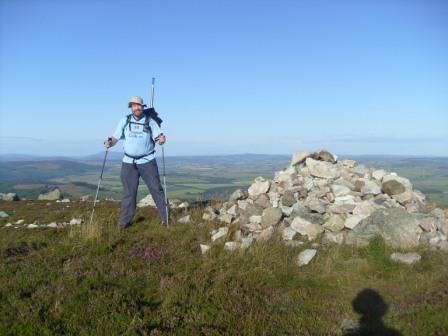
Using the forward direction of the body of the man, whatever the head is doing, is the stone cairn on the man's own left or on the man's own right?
on the man's own left

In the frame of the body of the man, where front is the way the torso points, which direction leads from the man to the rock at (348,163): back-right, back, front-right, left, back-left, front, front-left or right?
left

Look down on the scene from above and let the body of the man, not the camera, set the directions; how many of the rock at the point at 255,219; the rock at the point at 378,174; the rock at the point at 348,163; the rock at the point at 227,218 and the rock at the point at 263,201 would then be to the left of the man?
5

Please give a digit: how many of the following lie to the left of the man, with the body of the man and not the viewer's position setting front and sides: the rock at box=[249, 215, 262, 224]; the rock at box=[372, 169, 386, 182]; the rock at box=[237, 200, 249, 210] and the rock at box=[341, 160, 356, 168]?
4

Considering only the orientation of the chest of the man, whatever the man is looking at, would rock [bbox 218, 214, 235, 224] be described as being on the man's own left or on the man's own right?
on the man's own left

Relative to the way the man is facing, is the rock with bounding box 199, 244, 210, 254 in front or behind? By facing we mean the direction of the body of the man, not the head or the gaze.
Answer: in front

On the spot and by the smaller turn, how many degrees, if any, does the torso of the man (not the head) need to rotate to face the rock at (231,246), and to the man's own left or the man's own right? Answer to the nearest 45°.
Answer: approximately 45° to the man's own left

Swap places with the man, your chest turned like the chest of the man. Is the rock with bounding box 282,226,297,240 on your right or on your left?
on your left

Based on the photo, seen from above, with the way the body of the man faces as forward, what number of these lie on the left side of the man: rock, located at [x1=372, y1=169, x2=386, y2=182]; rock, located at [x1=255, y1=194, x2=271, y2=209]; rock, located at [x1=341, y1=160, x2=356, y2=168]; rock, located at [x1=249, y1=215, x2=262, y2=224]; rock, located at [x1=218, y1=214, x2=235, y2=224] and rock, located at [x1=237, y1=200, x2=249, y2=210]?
6

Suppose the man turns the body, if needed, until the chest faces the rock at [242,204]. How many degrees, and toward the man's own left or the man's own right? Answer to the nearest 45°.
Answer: approximately 90° to the man's own left

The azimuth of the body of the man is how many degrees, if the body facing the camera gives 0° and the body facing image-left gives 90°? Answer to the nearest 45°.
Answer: approximately 0°

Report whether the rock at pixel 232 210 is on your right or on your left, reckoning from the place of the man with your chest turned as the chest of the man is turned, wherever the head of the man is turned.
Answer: on your left

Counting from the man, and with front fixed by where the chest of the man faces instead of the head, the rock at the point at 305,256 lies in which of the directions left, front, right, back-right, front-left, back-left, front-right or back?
front-left

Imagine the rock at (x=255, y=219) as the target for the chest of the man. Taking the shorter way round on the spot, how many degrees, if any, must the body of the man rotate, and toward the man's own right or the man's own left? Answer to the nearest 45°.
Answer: approximately 90° to the man's own left

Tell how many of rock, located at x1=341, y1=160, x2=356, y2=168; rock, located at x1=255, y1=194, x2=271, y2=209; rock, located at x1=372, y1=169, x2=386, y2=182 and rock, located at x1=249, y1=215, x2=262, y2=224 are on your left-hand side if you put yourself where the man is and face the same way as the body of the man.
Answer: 4

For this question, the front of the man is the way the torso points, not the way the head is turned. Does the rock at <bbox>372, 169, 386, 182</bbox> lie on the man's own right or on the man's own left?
on the man's own left
